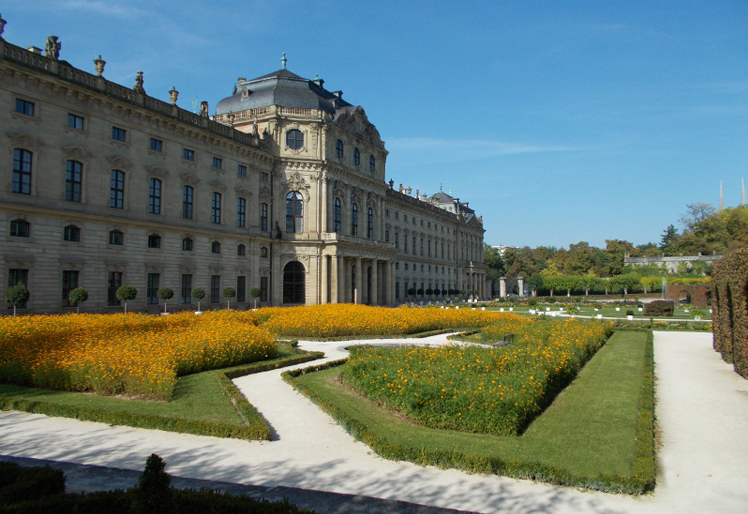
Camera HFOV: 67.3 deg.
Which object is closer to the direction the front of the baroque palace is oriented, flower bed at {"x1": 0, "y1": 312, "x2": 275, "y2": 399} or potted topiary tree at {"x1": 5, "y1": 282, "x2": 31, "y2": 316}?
the flower bed

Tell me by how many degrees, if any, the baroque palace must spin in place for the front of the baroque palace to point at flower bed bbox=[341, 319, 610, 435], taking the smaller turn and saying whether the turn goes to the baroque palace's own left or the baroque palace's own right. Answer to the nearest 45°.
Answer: approximately 45° to the baroque palace's own right

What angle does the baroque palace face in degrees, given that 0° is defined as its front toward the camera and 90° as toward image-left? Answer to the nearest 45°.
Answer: approximately 315°

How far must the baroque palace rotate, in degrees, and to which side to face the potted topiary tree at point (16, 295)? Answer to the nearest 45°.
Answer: approximately 90° to its right

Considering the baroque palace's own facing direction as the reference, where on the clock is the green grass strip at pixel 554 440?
The green grass strip is roughly at 1 o'clock from the baroque palace.

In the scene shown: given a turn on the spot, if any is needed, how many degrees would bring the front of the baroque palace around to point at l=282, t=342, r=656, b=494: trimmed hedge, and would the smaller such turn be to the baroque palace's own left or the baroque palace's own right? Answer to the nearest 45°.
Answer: approximately 45° to the baroque palace's own right

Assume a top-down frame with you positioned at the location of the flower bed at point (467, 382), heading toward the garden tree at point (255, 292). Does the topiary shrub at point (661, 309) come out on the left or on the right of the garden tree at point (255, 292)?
right
